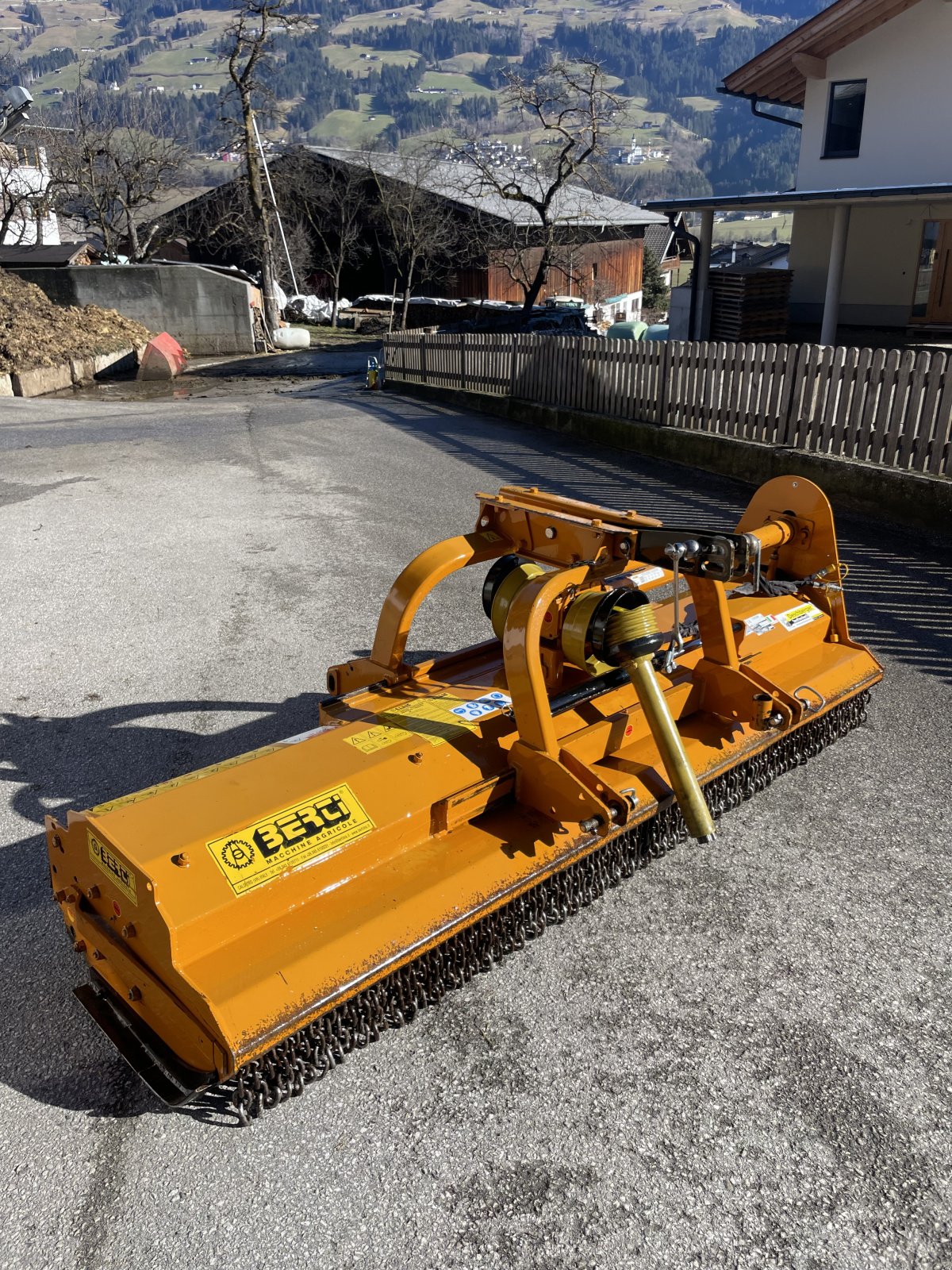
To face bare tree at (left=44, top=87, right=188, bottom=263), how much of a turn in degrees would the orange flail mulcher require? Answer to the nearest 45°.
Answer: approximately 135° to its left

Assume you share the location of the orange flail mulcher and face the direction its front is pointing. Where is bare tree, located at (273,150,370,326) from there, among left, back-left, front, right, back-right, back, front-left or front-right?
back-left

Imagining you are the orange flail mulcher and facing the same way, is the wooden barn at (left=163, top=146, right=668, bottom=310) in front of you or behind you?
behind

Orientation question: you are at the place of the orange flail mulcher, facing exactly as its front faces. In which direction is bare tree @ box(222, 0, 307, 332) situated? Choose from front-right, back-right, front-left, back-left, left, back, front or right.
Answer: back-left

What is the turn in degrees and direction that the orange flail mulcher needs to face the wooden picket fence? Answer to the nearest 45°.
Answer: approximately 90° to its left

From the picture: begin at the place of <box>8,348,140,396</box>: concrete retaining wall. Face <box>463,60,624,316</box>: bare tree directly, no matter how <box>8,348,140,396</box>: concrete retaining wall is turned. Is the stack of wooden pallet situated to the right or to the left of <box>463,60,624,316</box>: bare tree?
right

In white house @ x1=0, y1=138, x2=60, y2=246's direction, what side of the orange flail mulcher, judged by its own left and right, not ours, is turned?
back

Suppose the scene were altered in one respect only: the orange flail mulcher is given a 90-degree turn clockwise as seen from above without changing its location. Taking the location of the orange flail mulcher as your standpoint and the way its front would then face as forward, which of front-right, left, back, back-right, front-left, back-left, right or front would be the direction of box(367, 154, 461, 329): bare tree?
back-right

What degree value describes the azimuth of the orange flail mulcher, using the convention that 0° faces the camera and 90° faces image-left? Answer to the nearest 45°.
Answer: approximately 315°

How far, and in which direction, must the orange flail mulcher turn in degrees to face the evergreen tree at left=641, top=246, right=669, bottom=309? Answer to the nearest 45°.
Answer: approximately 135° to its left

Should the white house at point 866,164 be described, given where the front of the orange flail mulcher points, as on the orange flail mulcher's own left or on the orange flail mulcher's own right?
on the orange flail mulcher's own left

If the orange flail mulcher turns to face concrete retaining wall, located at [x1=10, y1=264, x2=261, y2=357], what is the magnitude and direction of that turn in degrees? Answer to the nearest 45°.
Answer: approximately 135° to its left
